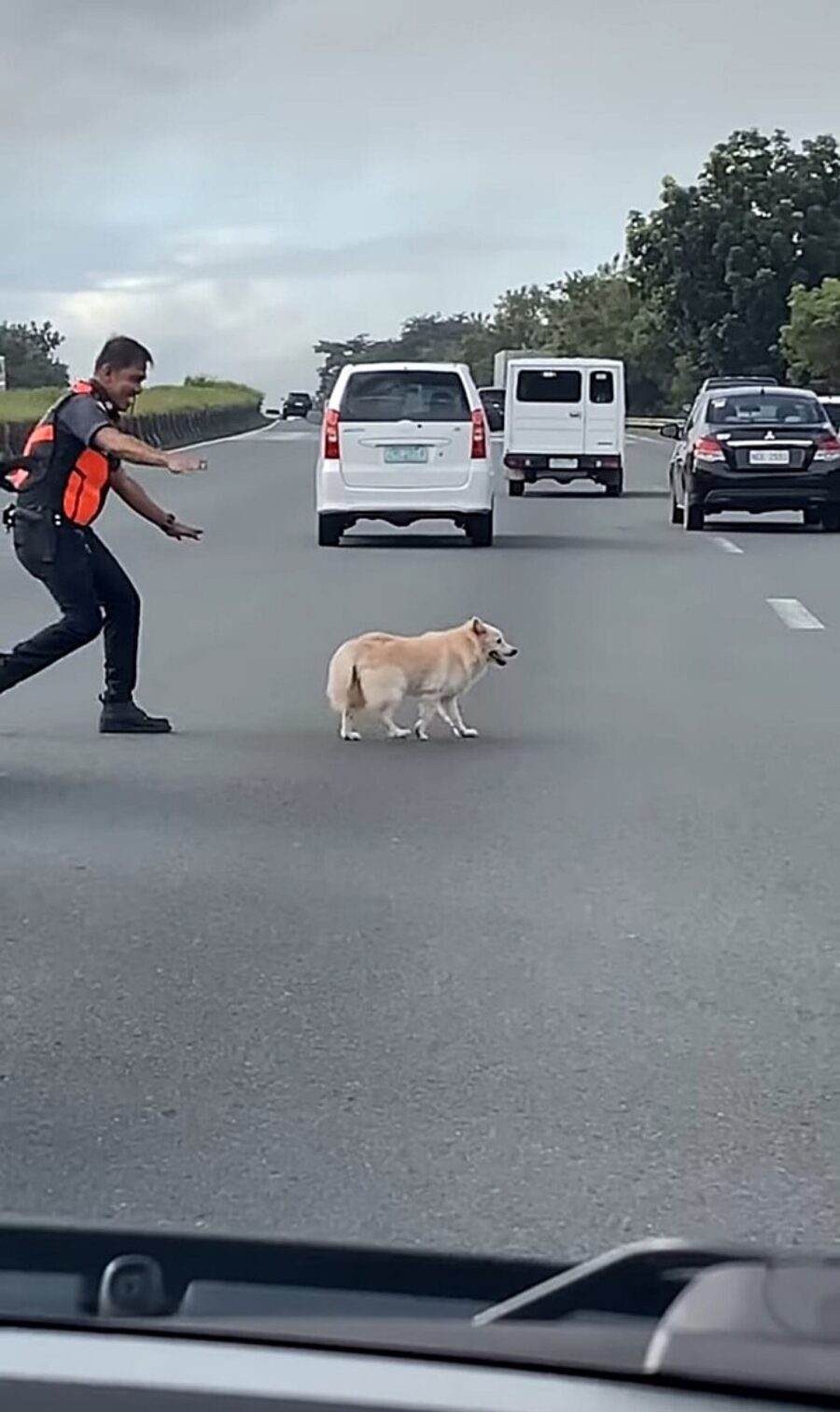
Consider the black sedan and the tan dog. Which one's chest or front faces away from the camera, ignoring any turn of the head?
the black sedan

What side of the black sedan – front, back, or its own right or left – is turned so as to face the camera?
back

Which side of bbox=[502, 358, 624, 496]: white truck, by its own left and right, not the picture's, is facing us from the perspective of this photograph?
back

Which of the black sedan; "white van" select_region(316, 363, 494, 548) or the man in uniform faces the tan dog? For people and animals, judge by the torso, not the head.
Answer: the man in uniform

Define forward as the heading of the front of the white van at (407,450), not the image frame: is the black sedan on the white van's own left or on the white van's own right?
on the white van's own right

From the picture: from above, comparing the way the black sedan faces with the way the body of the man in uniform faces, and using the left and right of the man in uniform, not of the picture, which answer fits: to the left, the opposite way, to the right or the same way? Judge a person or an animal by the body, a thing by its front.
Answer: to the left

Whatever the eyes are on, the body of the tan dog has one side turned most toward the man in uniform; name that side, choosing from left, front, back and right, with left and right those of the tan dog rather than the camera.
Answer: back

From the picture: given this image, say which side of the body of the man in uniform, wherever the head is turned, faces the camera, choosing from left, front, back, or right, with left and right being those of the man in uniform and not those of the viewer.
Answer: right

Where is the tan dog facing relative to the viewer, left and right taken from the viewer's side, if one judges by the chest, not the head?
facing to the right of the viewer

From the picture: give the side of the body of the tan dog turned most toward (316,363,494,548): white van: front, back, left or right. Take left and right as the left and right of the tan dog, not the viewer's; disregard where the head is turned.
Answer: left

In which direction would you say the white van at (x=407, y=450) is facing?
away from the camera

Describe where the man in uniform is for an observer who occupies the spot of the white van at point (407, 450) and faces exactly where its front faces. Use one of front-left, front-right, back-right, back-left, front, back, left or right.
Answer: back
